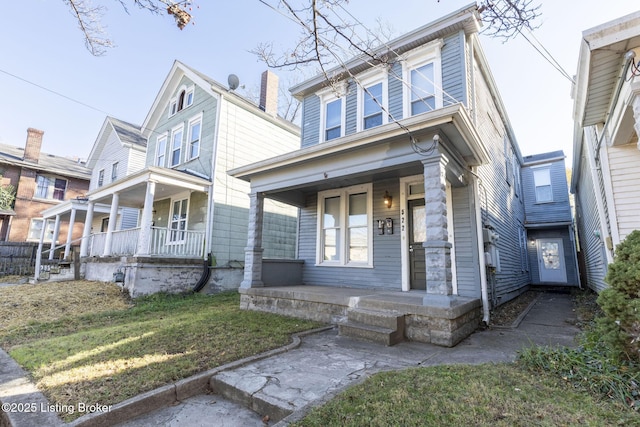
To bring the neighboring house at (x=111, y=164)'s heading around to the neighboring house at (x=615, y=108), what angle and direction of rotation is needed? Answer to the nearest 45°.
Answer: approximately 45° to its left

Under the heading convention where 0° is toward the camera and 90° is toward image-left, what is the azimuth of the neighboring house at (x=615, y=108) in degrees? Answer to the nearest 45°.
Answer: approximately 0°

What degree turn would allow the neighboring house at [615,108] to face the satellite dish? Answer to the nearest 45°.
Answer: approximately 90° to its right

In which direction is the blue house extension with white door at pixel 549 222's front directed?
toward the camera

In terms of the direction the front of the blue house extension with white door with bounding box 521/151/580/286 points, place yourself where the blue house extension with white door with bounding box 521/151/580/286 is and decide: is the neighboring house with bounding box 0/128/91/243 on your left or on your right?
on your right

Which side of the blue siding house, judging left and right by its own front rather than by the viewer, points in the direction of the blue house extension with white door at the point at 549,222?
back

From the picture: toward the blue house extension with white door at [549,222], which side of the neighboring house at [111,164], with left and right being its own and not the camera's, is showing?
left

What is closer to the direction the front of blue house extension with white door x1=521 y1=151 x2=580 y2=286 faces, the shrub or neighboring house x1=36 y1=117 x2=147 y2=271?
the shrub

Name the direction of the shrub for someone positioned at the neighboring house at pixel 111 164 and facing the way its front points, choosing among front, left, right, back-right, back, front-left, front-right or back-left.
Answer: front-left

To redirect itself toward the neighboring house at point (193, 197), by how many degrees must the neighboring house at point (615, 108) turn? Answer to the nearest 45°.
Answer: approximately 90° to its right

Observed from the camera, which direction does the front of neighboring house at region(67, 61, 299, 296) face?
facing the viewer and to the left of the viewer

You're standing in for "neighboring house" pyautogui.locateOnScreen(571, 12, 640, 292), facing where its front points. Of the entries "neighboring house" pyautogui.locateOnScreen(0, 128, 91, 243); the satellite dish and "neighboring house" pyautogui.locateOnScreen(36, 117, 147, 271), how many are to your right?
3

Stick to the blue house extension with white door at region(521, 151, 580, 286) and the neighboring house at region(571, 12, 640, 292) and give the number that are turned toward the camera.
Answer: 2

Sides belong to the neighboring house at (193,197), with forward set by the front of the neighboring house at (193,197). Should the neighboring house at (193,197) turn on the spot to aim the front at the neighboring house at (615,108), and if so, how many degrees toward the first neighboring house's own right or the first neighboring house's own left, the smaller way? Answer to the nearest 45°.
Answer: approximately 90° to the first neighboring house's own left

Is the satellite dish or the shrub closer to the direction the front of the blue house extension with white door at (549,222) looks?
the shrub

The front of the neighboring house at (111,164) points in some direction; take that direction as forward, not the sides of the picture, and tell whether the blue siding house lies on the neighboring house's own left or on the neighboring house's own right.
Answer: on the neighboring house's own left
